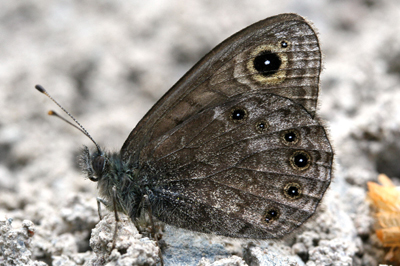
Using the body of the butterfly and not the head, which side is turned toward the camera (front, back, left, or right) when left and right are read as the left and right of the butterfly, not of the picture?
left
